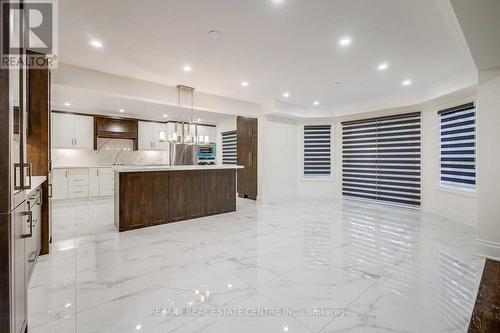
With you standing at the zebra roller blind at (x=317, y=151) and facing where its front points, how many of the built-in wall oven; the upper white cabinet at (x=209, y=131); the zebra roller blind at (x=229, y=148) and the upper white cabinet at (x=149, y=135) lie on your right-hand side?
4

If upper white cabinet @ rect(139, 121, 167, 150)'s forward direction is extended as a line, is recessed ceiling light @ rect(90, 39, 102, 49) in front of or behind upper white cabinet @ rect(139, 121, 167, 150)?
in front

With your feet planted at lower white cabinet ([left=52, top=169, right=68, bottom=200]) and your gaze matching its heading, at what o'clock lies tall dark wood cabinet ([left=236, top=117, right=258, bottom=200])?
The tall dark wood cabinet is roughly at 10 o'clock from the lower white cabinet.

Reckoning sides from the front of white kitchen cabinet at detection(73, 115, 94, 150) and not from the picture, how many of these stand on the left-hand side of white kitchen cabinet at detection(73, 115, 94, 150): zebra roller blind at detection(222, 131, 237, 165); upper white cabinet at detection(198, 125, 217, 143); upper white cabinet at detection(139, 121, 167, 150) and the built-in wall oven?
4

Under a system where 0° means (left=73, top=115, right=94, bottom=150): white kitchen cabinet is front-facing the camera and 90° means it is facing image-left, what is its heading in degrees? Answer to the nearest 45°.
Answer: approximately 0°

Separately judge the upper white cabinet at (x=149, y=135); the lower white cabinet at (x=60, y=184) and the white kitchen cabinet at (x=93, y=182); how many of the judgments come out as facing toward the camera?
3

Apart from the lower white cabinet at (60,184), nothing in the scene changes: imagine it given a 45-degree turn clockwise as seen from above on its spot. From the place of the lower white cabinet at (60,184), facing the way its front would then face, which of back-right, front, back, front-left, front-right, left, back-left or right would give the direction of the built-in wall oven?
back-left

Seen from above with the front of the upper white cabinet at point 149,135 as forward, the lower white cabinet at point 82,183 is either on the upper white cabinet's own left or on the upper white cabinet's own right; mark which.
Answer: on the upper white cabinet's own right

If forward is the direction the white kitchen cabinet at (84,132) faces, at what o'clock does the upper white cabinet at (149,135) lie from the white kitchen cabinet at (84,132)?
The upper white cabinet is roughly at 9 o'clock from the white kitchen cabinet.

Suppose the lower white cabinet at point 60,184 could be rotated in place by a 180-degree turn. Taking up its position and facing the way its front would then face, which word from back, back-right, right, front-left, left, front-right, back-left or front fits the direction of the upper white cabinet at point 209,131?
right

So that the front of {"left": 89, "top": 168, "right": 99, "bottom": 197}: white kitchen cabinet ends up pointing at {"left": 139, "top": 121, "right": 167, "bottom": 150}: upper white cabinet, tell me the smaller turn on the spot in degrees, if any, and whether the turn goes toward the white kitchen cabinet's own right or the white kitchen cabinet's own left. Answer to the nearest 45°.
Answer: approximately 90° to the white kitchen cabinet's own left

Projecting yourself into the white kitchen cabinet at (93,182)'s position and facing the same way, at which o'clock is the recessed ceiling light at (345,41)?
The recessed ceiling light is roughly at 11 o'clock from the white kitchen cabinet.

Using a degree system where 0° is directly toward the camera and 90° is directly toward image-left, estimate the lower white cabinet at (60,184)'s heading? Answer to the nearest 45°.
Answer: approximately 0°
